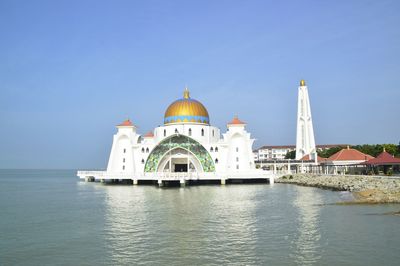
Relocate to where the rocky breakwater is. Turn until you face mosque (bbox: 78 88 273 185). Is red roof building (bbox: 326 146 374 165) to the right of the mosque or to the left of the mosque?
right

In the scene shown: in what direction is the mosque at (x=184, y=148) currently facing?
toward the camera

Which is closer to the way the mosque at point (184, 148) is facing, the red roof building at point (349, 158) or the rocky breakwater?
the rocky breakwater

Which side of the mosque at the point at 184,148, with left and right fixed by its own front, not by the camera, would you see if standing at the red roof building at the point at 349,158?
left

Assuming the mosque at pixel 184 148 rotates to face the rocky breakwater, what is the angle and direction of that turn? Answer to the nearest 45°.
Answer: approximately 45° to its left
